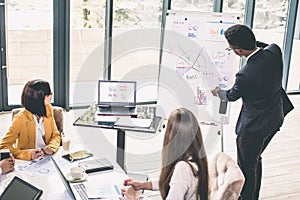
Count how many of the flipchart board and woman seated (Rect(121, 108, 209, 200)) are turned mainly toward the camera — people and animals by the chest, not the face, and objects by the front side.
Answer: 1

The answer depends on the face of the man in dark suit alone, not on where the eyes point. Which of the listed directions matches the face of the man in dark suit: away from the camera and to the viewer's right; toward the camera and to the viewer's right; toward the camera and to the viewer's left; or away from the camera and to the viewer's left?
away from the camera and to the viewer's left

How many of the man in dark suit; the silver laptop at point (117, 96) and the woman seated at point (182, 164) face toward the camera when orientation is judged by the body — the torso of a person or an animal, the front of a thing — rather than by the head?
1

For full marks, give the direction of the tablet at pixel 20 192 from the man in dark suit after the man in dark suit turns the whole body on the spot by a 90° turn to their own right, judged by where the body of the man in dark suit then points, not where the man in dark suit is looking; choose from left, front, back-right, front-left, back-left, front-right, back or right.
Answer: back

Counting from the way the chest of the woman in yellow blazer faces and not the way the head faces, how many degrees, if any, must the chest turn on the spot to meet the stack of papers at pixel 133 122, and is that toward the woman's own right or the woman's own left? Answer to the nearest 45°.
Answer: approximately 45° to the woman's own left

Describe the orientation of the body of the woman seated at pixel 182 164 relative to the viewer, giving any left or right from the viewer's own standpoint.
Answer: facing away from the viewer and to the left of the viewer

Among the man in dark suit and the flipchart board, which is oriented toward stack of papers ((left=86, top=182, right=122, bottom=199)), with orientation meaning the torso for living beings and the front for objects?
the flipchart board

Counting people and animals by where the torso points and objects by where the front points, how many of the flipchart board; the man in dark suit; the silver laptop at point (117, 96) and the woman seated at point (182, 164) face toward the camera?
2

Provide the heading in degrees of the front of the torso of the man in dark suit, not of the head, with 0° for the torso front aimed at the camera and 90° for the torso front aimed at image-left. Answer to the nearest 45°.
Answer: approximately 135°
